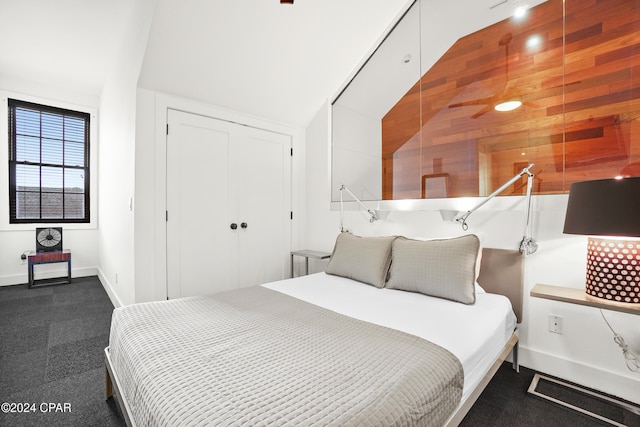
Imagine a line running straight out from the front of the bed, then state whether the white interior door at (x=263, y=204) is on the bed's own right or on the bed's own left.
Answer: on the bed's own right

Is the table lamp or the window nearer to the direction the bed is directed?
the window

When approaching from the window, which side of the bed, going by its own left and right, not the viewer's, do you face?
right

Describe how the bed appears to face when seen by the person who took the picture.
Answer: facing the viewer and to the left of the viewer

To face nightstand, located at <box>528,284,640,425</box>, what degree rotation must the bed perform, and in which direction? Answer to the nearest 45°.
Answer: approximately 135° to its left

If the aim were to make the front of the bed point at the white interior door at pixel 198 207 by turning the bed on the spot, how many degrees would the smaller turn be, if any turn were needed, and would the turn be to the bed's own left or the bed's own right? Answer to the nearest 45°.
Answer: approximately 90° to the bed's own right

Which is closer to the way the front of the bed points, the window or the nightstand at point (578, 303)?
the window

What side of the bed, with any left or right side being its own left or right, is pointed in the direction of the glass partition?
back

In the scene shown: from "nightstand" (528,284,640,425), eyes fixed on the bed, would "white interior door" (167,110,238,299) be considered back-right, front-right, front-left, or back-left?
front-right
